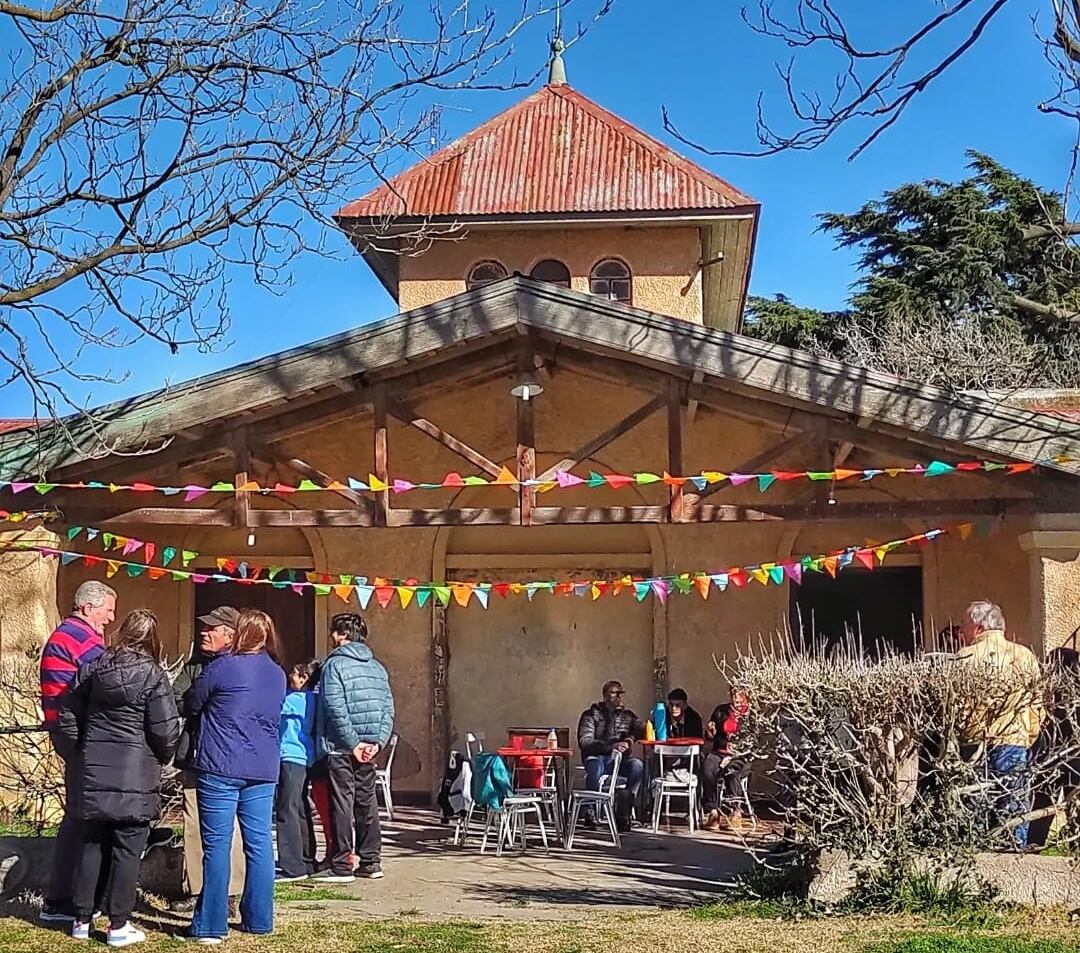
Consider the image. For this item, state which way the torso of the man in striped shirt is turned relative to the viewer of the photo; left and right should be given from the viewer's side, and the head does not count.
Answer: facing to the right of the viewer

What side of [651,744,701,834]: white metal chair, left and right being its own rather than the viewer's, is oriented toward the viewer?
back

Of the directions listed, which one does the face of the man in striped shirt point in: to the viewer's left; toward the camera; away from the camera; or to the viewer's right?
to the viewer's right

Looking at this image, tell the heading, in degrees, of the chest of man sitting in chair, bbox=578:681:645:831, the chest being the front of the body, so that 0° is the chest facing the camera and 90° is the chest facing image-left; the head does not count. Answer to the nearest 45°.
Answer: approximately 0°

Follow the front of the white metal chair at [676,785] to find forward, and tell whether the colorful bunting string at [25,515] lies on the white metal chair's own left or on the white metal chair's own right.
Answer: on the white metal chair's own left

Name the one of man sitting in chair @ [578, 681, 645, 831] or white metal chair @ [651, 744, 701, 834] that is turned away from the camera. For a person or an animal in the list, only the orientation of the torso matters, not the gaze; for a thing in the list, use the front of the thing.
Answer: the white metal chair

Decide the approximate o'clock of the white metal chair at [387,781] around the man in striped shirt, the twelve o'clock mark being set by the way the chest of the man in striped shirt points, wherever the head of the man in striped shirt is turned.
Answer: The white metal chair is roughly at 10 o'clock from the man in striped shirt.

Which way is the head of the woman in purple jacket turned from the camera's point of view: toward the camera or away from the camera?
away from the camera

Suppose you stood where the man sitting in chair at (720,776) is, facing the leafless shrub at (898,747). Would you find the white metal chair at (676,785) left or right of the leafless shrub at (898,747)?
right

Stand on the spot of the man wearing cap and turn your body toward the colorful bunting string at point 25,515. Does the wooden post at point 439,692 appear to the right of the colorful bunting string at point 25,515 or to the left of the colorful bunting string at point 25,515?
right

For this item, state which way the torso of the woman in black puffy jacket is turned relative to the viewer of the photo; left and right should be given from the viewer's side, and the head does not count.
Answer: facing away from the viewer and to the right of the viewer

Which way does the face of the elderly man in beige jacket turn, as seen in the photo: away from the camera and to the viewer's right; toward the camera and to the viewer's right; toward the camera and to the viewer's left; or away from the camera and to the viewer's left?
away from the camera and to the viewer's left

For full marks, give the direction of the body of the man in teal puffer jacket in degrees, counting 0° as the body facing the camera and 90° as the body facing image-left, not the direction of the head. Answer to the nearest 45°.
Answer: approximately 135°
